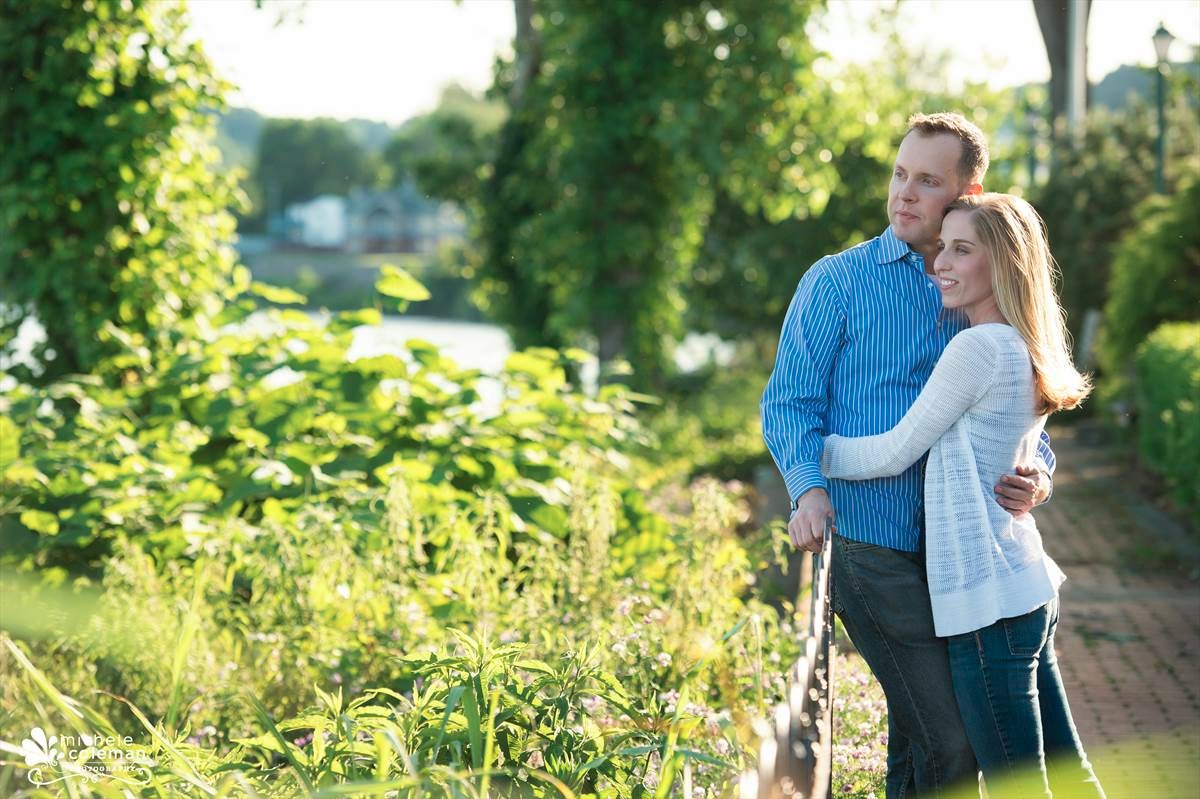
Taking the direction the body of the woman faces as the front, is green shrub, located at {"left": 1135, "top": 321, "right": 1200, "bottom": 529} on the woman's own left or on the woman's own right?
on the woman's own right

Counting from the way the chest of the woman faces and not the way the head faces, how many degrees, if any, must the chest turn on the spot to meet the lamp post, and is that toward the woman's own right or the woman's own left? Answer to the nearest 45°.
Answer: approximately 90° to the woman's own right

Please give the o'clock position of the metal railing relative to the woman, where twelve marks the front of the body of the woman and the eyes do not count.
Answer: The metal railing is roughly at 10 o'clock from the woman.

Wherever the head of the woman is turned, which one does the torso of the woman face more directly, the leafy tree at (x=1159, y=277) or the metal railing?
the metal railing

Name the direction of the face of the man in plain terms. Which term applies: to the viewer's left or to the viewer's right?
to the viewer's left

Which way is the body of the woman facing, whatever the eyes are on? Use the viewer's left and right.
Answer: facing to the left of the viewer

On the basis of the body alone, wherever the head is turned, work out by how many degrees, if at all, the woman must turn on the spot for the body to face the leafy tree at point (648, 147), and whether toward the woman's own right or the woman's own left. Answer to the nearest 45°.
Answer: approximately 90° to the woman's own right
